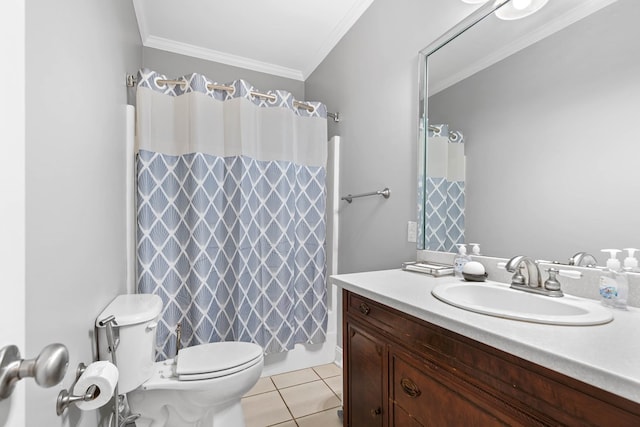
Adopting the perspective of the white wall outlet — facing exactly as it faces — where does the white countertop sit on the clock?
The white countertop is roughly at 10 o'clock from the white wall outlet.

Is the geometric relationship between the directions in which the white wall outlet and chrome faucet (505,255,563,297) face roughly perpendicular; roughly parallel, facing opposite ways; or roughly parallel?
roughly parallel

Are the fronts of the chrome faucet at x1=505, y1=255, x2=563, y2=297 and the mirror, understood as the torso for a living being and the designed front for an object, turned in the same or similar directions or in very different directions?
same or similar directions

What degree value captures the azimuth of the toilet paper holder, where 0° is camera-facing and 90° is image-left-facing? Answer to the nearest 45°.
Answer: approximately 270°

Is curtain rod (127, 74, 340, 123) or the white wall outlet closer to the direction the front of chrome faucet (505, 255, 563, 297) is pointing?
the curtain rod

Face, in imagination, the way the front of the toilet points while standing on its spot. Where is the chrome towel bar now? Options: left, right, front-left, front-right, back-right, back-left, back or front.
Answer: front

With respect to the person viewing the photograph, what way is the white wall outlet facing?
facing the viewer and to the left of the viewer

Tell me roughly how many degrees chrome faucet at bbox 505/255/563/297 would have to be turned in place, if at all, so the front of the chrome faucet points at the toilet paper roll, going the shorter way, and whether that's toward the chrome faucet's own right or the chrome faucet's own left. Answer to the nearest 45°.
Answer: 0° — it already faces it

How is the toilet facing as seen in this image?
to the viewer's right

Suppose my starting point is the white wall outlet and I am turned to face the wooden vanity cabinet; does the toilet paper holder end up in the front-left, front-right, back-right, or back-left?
front-right

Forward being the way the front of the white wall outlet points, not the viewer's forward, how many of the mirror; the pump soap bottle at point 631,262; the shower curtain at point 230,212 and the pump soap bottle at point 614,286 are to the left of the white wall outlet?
3

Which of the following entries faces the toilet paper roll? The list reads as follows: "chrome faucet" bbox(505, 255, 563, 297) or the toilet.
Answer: the chrome faucet

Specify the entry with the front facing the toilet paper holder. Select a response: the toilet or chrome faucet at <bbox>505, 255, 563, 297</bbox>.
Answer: the chrome faucet

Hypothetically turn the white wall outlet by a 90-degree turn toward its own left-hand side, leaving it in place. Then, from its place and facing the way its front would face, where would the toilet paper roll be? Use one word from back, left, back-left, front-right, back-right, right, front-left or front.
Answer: right

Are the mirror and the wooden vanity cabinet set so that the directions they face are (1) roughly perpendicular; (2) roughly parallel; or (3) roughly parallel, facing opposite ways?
roughly parallel

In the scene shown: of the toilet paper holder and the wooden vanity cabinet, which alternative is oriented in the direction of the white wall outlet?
the toilet paper holder
